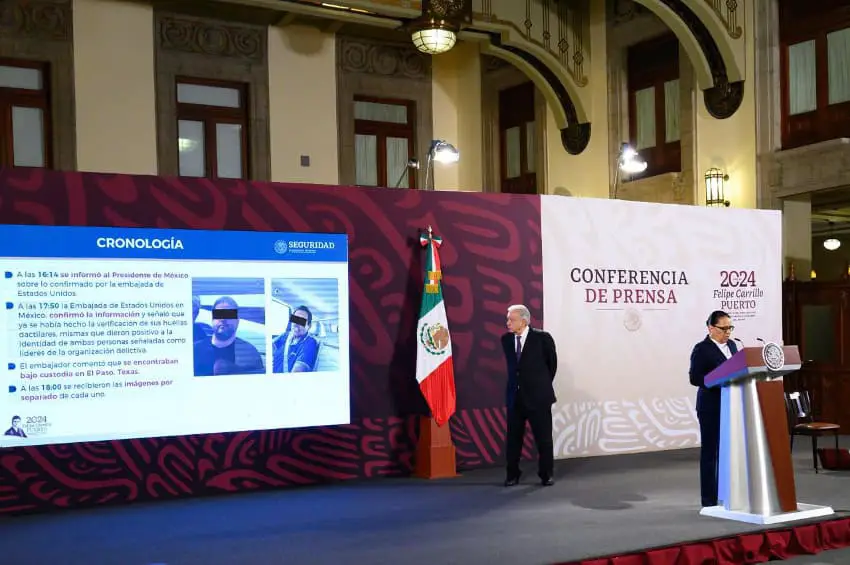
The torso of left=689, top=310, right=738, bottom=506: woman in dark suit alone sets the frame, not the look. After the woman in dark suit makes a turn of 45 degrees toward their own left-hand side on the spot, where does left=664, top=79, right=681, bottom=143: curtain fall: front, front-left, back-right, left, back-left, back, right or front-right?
left

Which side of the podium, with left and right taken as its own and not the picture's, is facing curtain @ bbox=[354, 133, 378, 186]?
back

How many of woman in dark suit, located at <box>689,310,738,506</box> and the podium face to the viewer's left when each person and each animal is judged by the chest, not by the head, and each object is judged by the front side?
0

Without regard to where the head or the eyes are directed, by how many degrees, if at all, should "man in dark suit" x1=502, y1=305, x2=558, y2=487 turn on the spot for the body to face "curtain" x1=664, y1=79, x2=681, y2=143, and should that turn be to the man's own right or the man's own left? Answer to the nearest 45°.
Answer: approximately 135° to the man's own right

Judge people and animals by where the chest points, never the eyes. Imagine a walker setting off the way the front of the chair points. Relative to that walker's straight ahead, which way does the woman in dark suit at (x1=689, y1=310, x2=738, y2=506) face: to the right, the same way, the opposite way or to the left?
the same way

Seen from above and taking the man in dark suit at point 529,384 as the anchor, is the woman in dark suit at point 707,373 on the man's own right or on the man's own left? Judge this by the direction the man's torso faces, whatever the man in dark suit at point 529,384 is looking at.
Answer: on the man's own left

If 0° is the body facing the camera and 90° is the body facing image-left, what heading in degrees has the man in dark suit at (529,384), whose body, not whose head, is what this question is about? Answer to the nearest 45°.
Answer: approximately 45°

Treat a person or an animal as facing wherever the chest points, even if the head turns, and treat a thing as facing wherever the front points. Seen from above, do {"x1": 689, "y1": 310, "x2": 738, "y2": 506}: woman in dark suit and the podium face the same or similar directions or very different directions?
same or similar directions

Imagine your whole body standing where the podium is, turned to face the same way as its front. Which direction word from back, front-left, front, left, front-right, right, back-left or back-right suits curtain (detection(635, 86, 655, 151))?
back-left

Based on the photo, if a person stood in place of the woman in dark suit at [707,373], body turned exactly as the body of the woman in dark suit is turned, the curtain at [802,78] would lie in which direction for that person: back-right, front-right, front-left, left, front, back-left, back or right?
back-left
